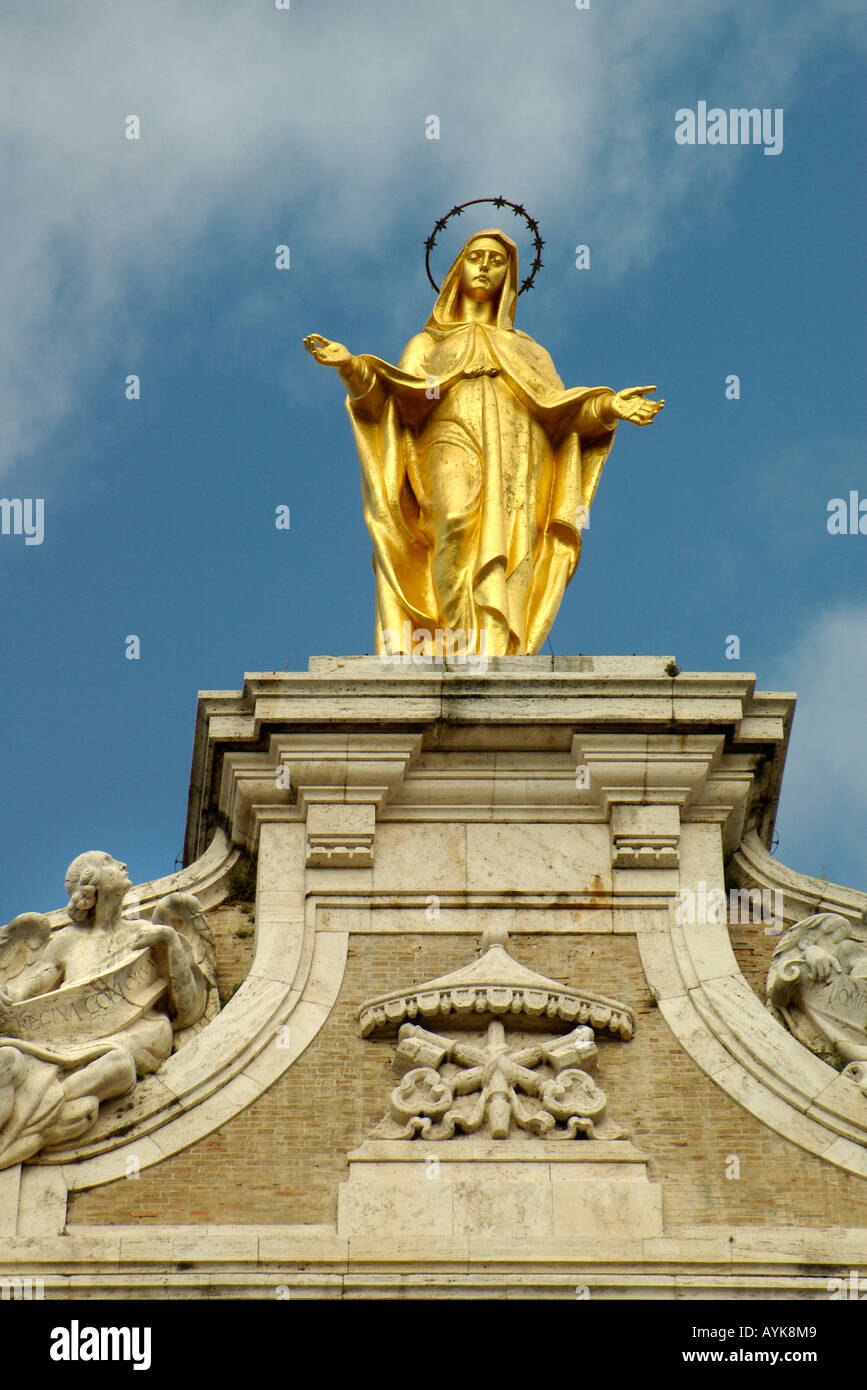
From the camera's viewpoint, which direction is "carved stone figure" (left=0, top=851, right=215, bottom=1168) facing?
toward the camera

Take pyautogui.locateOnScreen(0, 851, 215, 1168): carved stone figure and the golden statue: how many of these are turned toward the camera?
2

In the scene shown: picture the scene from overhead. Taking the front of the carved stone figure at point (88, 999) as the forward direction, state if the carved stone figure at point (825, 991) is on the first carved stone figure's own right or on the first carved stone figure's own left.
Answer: on the first carved stone figure's own left

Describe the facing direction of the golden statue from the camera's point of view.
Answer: facing the viewer

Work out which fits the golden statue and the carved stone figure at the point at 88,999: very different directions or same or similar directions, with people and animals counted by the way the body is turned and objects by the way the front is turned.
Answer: same or similar directions
